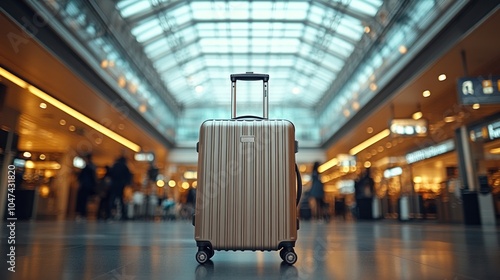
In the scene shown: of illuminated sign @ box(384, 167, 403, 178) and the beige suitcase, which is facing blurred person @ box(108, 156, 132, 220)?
the illuminated sign

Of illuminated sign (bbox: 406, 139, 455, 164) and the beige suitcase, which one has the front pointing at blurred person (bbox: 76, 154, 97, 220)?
the illuminated sign

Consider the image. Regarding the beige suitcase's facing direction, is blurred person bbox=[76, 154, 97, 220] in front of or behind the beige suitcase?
behind

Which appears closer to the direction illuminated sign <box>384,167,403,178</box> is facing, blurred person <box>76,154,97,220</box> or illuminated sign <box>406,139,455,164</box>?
the blurred person

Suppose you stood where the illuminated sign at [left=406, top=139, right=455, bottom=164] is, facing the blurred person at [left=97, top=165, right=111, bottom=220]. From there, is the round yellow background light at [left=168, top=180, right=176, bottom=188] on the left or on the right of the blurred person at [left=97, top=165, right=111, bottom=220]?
right

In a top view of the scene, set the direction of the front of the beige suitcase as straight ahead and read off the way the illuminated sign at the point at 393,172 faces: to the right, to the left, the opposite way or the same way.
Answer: to the right
